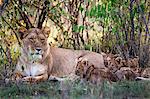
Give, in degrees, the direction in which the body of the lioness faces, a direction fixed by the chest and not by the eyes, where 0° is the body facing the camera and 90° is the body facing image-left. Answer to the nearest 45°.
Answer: approximately 45°

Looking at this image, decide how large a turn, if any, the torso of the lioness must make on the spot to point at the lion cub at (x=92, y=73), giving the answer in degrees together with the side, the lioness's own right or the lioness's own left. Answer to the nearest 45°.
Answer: approximately 135° to the lioness's own left

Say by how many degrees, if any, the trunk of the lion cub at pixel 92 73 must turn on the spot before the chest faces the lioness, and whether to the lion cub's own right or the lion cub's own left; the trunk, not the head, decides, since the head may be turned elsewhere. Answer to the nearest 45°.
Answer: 0° — it already faces it
